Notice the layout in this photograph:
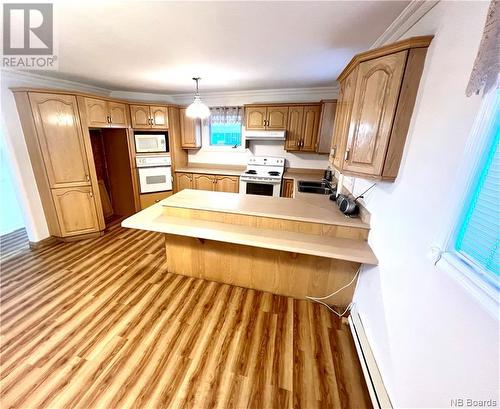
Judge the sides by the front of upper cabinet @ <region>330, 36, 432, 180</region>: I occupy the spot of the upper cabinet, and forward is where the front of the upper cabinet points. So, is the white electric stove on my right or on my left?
on my right

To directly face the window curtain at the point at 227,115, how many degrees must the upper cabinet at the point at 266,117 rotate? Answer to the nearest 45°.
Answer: approximately 135° to its right

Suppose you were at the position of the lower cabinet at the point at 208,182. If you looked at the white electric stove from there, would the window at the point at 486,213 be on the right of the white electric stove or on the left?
right

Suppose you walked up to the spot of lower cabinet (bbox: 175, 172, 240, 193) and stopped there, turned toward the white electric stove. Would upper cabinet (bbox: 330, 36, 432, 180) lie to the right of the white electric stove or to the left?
right

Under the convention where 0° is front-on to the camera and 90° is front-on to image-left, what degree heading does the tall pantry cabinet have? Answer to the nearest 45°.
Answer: approximately 315°

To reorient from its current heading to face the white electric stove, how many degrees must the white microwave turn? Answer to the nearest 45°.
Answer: approximately 45° to its left

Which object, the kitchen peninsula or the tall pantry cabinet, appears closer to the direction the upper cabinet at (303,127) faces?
the kitchen peninsula

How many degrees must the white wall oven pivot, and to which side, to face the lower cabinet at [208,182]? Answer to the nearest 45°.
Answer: approximately 90° to its left

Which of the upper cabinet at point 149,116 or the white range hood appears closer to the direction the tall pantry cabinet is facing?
the white range hood
